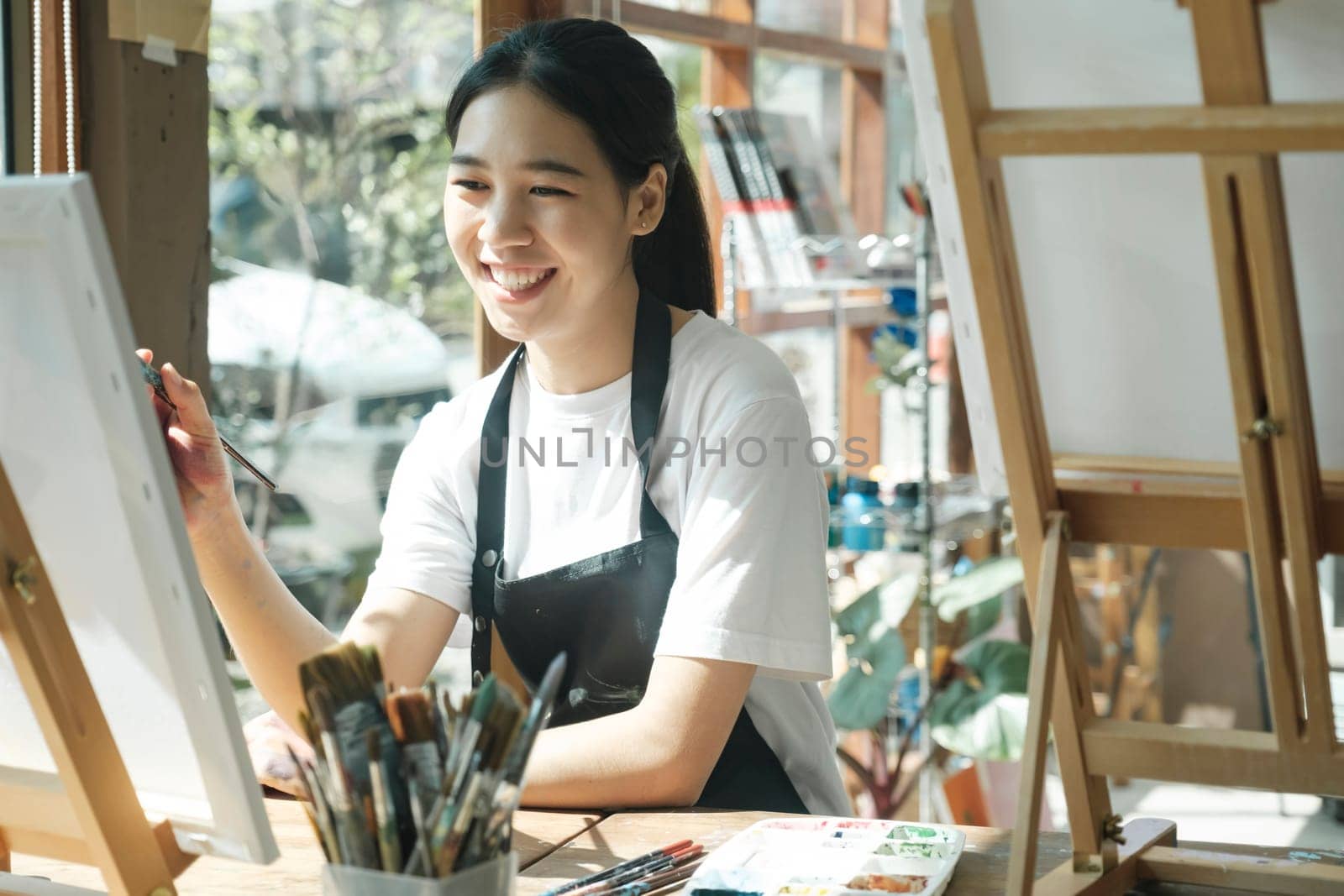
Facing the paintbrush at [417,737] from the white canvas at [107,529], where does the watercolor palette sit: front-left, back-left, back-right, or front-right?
front-left

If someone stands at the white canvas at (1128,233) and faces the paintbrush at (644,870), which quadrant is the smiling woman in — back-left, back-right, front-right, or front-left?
front-right

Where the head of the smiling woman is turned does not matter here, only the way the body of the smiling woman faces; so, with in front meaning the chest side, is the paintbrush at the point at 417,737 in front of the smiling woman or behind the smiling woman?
in front

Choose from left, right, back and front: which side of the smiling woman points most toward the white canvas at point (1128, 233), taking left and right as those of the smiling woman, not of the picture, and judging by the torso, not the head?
left

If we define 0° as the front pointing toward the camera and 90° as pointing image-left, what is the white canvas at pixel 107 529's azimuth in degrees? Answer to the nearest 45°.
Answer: approximately 225°

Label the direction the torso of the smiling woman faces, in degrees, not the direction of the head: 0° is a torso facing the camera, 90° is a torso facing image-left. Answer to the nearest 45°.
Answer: approximately 45°

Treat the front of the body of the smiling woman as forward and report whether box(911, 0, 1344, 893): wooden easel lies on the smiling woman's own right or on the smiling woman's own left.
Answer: on the smiling woman's own left

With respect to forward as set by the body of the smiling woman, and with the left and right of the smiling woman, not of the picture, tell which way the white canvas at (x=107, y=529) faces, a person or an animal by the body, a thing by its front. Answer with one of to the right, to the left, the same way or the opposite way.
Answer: the opposite way
